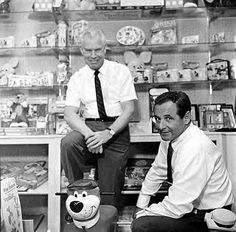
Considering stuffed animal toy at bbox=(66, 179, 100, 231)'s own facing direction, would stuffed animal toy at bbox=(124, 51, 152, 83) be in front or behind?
behind

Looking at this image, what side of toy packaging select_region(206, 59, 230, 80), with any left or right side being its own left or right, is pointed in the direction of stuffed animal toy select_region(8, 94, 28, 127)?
right

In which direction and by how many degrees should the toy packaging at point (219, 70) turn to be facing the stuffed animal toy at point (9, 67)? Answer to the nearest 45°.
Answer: approximately 90° to its right
